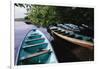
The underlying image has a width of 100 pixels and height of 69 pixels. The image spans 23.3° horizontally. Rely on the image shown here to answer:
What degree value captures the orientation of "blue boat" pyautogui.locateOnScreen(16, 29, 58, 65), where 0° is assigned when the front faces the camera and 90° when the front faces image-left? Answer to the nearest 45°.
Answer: approximately 180°
